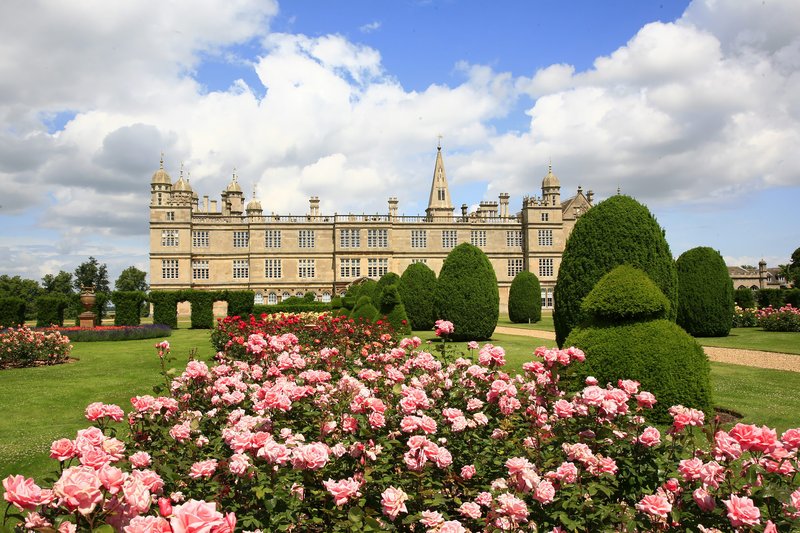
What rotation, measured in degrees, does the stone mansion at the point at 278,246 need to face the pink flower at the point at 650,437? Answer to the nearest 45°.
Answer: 0° — it already faces it

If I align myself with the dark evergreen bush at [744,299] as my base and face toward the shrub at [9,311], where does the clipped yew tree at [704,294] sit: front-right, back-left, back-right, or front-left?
front-left

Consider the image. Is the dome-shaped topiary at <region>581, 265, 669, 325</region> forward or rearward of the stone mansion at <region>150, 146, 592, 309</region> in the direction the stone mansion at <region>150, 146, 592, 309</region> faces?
forward

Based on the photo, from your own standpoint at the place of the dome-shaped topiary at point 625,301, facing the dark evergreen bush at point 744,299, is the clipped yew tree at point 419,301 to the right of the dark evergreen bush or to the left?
left

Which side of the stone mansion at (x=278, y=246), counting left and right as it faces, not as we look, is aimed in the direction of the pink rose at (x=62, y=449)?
front

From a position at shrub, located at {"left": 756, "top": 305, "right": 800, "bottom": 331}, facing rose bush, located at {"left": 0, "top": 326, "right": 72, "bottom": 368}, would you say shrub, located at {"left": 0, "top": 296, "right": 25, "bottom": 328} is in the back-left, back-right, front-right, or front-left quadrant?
front-right

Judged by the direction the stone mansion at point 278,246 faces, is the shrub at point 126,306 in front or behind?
in front

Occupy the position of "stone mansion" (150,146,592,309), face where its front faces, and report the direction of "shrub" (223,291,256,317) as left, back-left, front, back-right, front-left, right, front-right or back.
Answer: front

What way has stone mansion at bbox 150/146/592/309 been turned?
toward the camera

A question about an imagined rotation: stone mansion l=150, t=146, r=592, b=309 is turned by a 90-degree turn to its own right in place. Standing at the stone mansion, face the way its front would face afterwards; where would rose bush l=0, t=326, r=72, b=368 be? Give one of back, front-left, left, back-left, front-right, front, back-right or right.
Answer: left

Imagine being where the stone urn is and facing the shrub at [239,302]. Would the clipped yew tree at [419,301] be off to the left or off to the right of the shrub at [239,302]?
right

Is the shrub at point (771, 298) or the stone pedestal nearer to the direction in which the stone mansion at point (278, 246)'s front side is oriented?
the stone pedestal

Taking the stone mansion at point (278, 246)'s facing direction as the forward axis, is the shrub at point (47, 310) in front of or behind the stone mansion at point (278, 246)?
in front

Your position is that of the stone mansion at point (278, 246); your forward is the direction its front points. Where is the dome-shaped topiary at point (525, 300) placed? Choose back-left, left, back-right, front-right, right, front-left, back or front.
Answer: front-left
